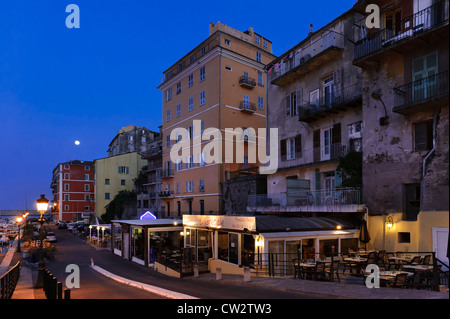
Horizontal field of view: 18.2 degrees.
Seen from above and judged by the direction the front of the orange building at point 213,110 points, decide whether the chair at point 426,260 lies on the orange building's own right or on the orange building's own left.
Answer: on the orange building's own left

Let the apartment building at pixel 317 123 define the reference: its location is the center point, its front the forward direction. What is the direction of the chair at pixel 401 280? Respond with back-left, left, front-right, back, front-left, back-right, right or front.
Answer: front-left

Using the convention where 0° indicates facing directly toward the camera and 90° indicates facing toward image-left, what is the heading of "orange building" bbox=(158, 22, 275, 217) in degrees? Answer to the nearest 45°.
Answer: approximately 45°

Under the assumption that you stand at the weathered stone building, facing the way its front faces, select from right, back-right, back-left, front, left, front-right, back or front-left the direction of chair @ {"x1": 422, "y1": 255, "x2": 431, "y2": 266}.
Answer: front-left

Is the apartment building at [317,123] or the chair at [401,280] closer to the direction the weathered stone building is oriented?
the chair

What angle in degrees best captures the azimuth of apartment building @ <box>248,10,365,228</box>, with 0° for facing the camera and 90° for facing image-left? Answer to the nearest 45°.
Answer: approximately 45°

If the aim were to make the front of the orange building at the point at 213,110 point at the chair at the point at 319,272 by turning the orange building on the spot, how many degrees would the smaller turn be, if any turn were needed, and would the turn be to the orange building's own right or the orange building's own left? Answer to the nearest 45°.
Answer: approximately 45° to the orange building's own left
